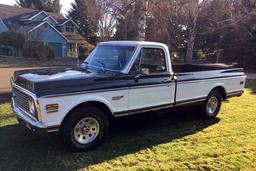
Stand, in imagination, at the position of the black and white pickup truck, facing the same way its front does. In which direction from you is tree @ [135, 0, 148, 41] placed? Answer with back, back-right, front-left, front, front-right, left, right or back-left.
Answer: back-right

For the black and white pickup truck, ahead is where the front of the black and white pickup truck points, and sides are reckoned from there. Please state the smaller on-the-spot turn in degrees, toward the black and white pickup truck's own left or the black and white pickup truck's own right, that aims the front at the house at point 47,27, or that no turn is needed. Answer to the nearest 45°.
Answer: approximately 135° to the black and white pickup truck's own right

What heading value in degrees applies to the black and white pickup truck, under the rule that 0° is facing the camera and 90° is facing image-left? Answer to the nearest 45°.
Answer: approximately 45°
